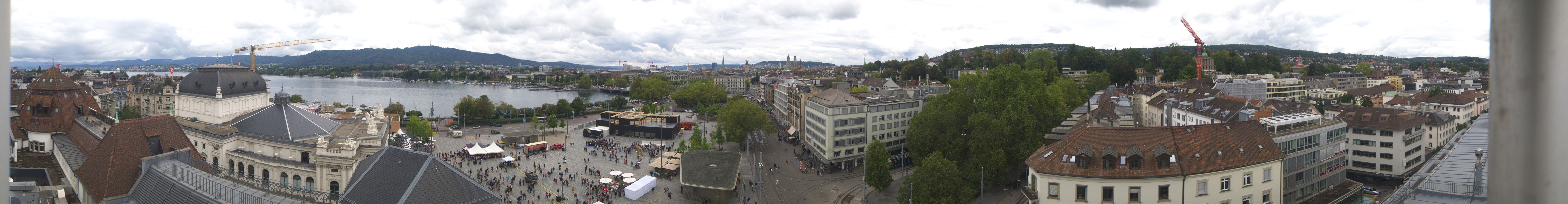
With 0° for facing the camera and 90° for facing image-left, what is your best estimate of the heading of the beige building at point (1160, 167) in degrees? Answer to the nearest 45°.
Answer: approximately 0°

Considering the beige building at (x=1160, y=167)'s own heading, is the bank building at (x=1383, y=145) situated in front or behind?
behind

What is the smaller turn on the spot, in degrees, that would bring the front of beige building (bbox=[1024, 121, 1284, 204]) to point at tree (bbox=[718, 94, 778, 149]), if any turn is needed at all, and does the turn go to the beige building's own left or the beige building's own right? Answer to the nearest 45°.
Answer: approximately 135° to the beige building's own right

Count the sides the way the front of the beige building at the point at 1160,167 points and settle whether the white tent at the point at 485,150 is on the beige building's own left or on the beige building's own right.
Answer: on the beige building's own right
